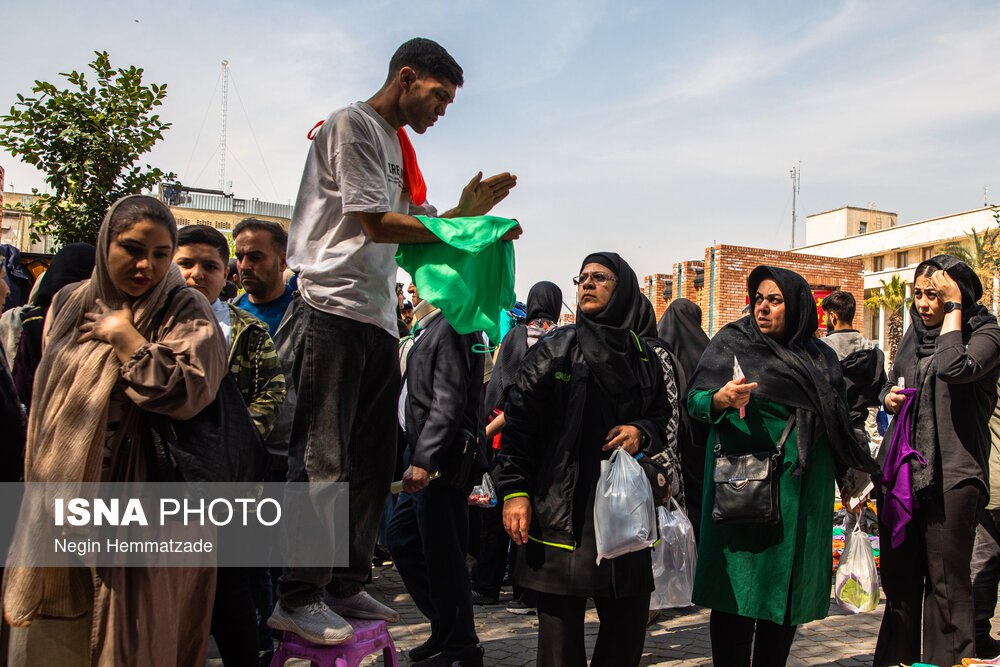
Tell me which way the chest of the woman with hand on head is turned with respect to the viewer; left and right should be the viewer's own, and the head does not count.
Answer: facing the viewer and to the left of the viewer

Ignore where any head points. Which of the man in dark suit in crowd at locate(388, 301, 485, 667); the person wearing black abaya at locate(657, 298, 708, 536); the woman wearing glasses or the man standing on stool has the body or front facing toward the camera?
the woman wearing glasses

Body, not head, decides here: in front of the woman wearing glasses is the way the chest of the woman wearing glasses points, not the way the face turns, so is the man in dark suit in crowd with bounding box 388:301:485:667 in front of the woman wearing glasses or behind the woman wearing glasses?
behind

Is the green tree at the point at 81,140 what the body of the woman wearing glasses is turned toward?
no

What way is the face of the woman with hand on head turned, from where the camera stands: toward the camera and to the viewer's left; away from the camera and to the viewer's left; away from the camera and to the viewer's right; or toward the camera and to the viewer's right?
toward the camera and to the viewer's left

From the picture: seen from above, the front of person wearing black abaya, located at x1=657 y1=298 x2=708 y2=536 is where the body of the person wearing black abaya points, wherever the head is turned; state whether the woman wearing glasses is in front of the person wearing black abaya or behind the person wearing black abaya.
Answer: behind

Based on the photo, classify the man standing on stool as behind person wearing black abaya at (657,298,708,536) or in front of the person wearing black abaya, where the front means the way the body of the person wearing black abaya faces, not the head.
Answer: behind

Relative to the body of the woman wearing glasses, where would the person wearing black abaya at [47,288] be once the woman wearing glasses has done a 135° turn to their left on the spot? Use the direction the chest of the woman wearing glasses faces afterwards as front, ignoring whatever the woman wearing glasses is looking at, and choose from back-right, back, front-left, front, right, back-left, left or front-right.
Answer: back-left

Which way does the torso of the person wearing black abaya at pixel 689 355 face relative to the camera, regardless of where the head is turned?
away from the camera

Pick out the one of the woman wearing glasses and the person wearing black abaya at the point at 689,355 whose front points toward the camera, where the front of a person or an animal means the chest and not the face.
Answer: the woman wearing glasses

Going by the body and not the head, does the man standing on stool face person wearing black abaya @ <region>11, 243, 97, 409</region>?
no

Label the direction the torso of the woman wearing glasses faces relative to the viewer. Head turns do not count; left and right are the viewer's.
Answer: facing the viewer
